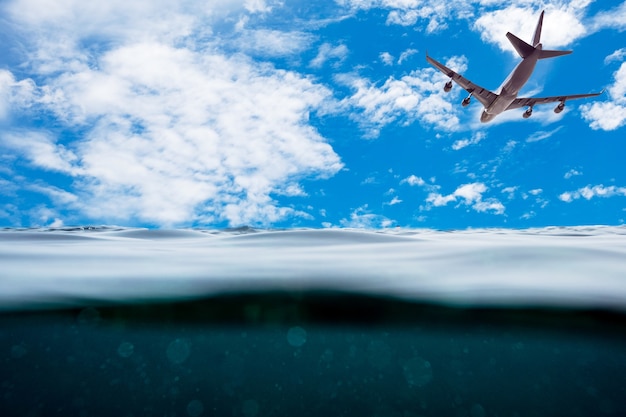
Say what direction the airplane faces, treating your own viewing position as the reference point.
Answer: facing away from the viewer and to the left of the viewer
